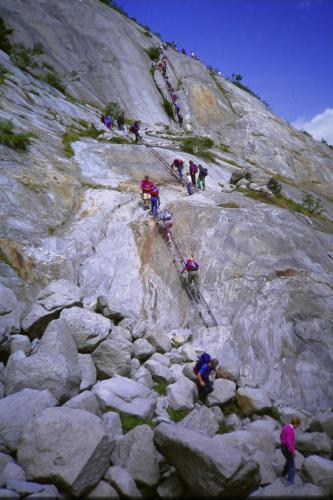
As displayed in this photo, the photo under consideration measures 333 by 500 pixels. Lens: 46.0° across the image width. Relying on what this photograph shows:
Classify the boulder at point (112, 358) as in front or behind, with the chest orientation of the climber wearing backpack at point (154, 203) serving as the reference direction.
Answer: behind

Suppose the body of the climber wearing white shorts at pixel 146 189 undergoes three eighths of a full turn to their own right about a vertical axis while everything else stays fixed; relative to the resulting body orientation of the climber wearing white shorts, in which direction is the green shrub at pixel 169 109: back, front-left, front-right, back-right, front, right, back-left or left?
front-right

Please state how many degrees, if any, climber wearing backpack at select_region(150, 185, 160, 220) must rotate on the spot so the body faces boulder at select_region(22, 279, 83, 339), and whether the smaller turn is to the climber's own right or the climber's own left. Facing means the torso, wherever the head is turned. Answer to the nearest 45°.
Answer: approximately 135° to the climber's own left

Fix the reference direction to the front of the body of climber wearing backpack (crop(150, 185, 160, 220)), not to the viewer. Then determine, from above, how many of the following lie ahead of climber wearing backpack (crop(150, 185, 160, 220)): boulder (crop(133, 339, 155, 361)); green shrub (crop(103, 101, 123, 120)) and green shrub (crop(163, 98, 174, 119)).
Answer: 2

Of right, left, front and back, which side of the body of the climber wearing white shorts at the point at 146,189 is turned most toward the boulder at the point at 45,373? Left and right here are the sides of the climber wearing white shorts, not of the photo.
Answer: back

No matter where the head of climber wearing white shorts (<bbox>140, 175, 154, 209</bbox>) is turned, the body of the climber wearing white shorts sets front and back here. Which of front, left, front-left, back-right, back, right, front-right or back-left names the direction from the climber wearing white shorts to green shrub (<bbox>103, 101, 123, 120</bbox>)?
front

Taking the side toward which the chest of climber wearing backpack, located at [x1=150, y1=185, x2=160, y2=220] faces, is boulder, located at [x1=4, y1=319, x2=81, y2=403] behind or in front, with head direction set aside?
behind

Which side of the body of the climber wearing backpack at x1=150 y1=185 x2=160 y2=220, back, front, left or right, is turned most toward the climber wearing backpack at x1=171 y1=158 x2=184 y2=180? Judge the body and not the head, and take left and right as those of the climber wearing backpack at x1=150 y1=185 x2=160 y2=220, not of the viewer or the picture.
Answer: front

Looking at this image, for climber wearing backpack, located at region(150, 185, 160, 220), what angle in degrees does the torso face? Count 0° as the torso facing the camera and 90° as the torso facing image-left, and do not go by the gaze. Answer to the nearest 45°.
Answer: approximately 180°

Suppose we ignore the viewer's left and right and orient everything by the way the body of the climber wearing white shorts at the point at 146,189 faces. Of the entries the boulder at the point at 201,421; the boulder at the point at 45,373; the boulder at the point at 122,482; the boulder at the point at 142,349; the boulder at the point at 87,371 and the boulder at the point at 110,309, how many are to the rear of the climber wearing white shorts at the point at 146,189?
6

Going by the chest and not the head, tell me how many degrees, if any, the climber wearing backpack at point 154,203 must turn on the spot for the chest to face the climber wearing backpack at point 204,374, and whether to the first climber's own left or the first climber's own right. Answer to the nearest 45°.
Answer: approximately 180°

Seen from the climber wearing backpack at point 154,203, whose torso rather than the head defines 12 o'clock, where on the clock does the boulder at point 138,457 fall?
The boulder is roughly at 6 o'clock from the climber wearing backpack.

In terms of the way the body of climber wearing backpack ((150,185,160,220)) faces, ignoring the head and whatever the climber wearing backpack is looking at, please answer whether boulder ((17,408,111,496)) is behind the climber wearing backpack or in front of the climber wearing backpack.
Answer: behind

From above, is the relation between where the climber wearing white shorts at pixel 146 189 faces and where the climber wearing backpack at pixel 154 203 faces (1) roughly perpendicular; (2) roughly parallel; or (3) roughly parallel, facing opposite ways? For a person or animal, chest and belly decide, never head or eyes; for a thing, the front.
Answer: roughly parallel
